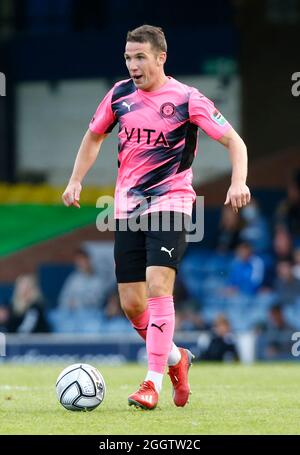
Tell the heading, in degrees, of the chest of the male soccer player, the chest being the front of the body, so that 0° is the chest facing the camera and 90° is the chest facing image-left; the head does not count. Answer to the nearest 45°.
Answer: approximately 45°

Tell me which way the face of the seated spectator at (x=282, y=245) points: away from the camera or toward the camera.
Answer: toward the camera

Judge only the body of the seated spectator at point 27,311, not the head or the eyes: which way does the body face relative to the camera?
toward the camera

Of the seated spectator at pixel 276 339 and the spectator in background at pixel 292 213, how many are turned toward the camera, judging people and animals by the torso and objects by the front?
2

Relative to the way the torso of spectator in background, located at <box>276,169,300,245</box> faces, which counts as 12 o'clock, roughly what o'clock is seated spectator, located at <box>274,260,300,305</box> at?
The seated spectator is roughly at 12 o'clock from the spectator in background.

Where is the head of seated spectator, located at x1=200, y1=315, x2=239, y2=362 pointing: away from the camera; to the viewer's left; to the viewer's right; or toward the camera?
toward the camera

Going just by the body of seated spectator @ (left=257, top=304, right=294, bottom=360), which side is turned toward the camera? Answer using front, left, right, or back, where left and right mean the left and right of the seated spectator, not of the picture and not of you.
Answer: front

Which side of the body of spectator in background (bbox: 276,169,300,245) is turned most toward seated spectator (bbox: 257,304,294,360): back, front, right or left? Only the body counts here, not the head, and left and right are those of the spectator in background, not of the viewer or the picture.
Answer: front

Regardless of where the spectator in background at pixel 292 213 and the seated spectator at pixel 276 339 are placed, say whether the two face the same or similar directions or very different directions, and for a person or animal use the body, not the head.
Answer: same or similar directions

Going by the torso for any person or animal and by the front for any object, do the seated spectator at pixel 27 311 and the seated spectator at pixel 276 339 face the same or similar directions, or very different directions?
same or similar directions

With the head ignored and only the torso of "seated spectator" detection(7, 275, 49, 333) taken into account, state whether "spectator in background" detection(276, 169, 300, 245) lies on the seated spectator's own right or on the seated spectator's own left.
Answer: on the seated spectator's own left

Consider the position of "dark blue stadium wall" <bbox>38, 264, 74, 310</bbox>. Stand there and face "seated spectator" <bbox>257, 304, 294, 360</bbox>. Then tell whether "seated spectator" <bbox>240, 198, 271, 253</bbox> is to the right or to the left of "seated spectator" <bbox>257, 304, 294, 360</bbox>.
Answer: left
